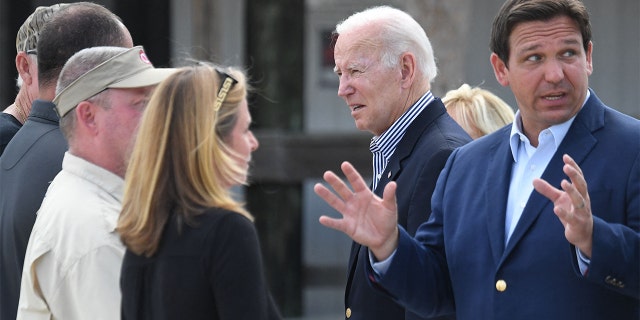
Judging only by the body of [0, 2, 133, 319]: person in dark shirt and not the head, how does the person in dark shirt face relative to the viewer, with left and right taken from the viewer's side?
facing away from the viewer and to the right of the viewer

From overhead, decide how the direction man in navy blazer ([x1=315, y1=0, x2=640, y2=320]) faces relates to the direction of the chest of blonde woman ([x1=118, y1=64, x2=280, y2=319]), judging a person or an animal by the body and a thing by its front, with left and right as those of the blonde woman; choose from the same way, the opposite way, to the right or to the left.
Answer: the opposite way

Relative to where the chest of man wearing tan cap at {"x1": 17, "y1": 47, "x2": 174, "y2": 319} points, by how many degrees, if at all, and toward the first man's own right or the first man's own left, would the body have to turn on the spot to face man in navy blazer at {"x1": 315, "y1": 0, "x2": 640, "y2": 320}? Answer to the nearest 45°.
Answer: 0° — they already face them

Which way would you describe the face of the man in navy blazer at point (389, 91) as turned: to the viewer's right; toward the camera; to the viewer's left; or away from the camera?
to the viewer's left

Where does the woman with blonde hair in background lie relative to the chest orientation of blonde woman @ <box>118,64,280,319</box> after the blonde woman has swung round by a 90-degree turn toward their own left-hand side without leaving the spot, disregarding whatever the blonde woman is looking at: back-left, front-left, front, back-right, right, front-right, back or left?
right

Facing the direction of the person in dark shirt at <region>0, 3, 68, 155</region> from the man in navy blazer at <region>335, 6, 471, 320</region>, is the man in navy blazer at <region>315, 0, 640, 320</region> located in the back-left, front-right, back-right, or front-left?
back-left

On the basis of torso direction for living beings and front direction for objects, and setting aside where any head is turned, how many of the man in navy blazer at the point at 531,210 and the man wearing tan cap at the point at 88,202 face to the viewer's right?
1

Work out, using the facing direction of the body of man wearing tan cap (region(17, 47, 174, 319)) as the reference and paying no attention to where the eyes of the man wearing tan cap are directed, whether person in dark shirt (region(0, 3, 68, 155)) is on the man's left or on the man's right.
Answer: on the man's left

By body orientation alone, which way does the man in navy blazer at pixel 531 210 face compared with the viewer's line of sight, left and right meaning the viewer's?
facing the viewer and to the left of the viewer

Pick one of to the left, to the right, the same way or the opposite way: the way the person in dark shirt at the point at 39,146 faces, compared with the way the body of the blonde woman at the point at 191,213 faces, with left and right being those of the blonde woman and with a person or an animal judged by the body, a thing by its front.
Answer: the same way

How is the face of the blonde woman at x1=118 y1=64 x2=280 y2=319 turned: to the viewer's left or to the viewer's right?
to the viewer's right

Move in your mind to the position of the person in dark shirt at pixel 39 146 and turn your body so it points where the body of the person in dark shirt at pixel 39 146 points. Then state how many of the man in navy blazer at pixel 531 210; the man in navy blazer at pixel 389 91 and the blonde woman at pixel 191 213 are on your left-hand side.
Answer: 0

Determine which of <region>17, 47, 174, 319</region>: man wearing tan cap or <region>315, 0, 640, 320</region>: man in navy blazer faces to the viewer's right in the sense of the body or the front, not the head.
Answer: the man wearing tan cap

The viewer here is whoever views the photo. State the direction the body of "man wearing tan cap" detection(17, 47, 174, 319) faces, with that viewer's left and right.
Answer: facing to the right of the viewer

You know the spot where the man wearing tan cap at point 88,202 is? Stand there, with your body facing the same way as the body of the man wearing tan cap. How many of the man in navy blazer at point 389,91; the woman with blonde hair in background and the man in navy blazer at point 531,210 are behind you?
0
